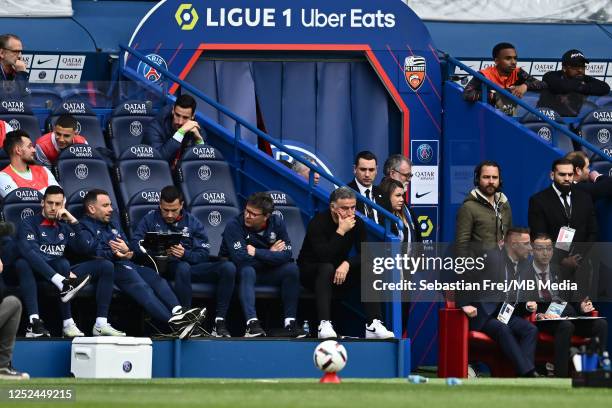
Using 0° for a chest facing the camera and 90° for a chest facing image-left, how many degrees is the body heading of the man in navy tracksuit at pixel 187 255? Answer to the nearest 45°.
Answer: approximately 0°

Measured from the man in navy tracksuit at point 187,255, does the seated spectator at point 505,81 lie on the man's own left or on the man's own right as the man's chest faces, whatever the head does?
on the man's own left

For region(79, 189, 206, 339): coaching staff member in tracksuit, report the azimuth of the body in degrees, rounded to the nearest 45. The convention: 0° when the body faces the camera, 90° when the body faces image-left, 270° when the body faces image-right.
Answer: approximately 315°

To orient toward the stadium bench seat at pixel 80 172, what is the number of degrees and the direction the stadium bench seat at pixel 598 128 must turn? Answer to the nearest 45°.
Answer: approximately 45° to its right
